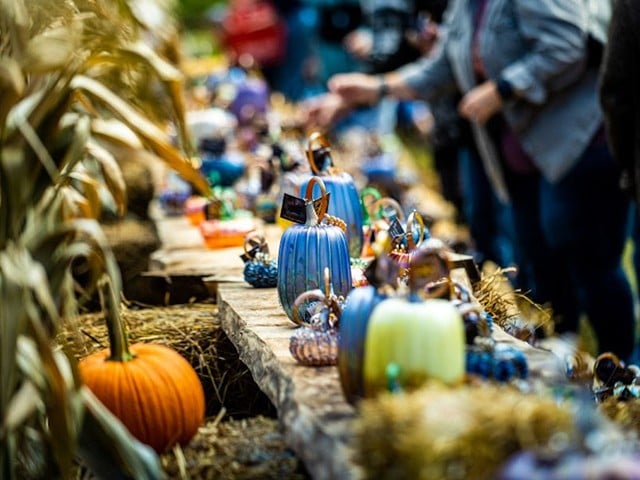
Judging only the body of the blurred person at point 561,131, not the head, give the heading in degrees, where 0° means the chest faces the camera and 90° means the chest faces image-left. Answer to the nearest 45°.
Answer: approximately 45°

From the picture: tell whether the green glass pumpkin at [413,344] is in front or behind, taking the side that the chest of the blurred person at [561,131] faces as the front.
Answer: in front

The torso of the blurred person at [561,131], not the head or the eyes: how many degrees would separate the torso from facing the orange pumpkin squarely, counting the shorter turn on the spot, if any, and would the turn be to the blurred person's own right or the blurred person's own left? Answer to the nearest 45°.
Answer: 0° — they already face it

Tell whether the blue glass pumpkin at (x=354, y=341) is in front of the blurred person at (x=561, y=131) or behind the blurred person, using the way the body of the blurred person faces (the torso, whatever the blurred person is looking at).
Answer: in front

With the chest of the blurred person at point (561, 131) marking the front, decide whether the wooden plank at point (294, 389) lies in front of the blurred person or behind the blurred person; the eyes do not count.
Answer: in front

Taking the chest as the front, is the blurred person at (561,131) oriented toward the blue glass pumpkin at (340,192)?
yes

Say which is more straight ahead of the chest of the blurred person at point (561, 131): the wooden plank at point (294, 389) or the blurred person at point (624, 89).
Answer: the wooden plank

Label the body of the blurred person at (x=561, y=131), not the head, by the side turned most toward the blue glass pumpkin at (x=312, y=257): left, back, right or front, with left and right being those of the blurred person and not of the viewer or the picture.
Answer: front
